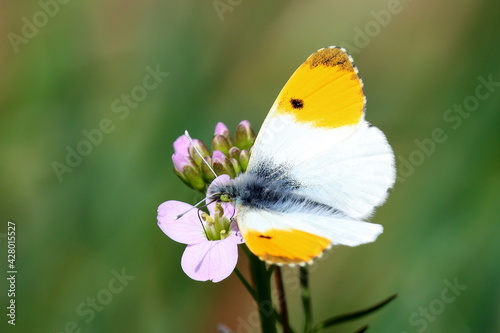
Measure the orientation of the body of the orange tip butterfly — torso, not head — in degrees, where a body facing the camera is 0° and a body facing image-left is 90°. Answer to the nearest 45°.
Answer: approximately 90°
